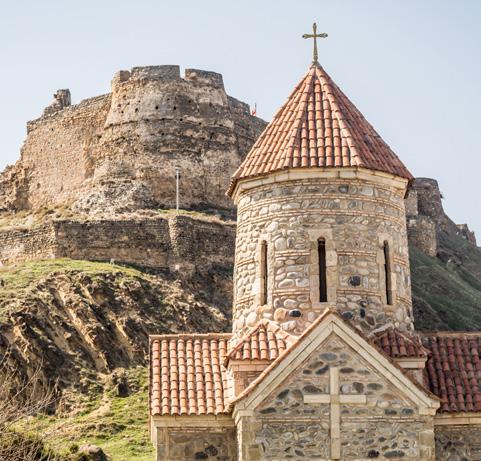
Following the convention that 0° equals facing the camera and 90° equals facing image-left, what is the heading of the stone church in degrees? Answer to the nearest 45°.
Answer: approximately 0°

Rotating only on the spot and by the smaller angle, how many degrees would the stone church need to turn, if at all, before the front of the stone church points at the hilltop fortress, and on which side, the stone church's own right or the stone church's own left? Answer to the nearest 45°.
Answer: approximately 180°
